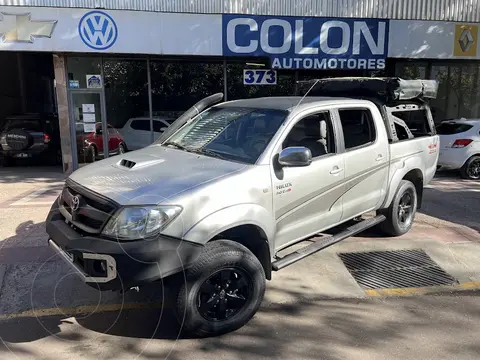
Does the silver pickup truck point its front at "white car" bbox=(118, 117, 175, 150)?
no

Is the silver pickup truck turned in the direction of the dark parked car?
no

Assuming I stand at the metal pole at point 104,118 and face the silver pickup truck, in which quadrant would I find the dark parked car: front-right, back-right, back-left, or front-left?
back-right

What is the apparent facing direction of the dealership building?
toward the camera

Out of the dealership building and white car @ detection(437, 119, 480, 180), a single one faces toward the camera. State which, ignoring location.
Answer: the dealership building

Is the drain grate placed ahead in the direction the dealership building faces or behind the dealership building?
ahead

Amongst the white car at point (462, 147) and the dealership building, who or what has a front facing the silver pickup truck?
the dealership building

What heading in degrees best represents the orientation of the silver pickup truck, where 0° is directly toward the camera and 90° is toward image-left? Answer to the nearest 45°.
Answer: approximately 45°

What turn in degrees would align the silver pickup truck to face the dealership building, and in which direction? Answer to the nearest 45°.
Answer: approximately 135° to its right

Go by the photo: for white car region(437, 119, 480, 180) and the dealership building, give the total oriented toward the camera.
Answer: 1

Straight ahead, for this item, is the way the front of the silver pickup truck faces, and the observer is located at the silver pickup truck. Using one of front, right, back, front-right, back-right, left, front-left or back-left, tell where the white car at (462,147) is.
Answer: back
